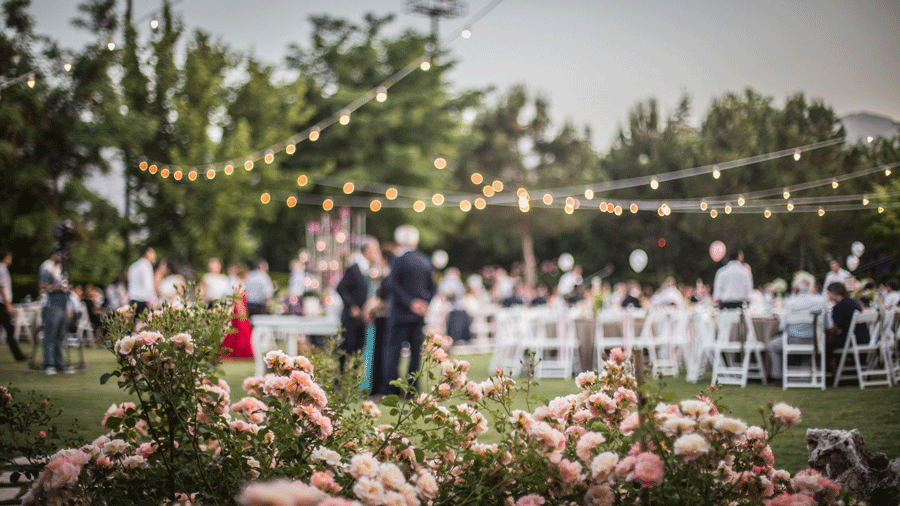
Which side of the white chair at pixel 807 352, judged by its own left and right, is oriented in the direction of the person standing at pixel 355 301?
left

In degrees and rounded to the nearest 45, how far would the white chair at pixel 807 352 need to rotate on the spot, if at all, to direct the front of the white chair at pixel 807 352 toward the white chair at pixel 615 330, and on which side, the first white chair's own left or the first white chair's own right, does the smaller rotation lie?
approximately 45° to the first white chair's own left

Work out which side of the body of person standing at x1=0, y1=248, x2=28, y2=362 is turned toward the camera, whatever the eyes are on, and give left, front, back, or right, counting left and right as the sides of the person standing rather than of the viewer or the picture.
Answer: right

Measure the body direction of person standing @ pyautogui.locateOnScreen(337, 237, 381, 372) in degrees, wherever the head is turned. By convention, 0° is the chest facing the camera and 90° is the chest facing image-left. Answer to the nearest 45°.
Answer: approximately 270°

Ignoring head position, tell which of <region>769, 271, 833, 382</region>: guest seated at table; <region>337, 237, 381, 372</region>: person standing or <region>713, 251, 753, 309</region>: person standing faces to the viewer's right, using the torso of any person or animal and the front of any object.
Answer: <region>337, 237, 381, 372</region>: person standing

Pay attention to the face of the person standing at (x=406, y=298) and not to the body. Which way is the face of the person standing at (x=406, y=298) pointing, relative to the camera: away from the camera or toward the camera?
away from the camera
